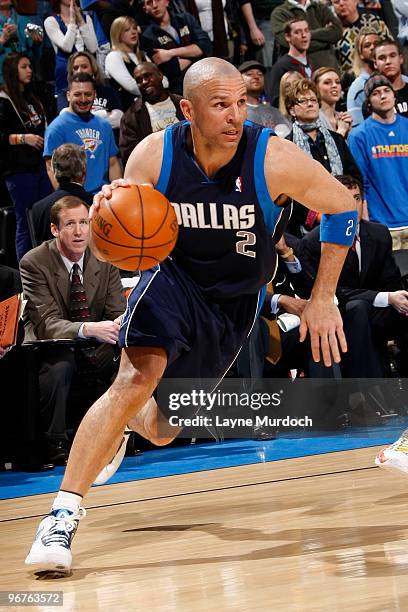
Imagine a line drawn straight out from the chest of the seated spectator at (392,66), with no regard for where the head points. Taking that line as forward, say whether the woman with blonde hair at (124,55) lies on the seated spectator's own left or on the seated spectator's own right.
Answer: on the seated spectator's own right

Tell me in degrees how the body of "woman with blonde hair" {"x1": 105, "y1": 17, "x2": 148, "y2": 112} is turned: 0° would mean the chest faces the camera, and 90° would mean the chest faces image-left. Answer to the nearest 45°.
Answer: approximately 315°

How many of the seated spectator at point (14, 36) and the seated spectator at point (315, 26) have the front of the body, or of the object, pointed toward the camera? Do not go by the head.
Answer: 2

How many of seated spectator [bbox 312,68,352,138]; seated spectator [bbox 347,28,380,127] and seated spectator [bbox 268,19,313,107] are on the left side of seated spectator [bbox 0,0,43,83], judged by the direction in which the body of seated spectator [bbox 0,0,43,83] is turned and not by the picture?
3

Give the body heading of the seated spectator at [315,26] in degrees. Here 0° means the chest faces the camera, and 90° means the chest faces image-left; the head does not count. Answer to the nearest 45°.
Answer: approximately 0°

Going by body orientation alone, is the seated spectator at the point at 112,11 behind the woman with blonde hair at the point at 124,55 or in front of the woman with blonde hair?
behind

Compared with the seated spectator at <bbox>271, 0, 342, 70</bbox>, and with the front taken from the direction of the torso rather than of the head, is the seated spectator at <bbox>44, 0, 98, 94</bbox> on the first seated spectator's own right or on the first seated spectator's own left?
on the first seated spectator's own right

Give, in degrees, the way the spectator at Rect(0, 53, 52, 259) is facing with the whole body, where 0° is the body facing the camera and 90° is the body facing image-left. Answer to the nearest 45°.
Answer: approximately 315°
